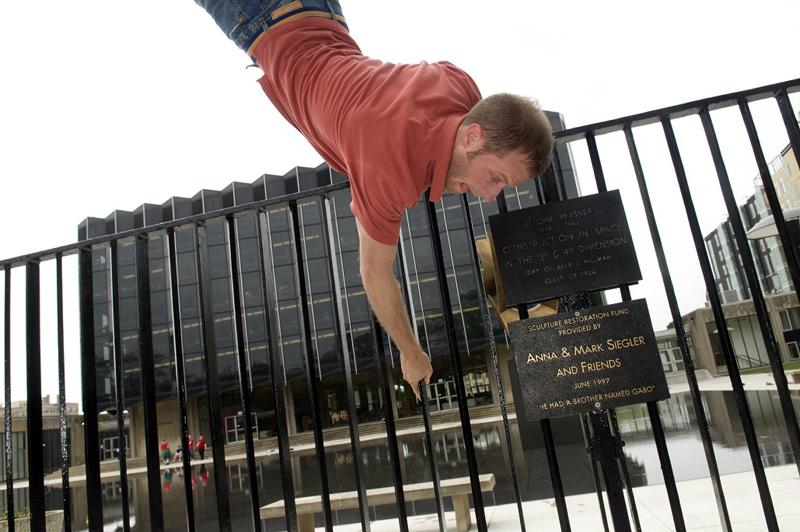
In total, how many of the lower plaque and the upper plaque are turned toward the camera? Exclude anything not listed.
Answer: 2

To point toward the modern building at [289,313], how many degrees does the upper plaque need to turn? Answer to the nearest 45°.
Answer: approximately 135° to its right

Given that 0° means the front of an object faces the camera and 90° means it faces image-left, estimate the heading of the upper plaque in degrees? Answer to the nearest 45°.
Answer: approximately 0°

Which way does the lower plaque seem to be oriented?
toward the camera

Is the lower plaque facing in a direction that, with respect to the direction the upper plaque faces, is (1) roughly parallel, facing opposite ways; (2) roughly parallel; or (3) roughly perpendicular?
roughly parallel
